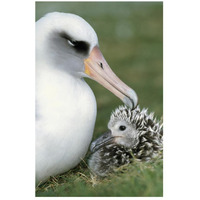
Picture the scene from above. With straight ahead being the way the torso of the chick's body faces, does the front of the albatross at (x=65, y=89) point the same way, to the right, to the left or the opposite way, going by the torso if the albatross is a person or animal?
the opposite way

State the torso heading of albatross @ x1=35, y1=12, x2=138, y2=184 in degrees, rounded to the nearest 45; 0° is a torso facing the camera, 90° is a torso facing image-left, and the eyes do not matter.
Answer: approximately 270°

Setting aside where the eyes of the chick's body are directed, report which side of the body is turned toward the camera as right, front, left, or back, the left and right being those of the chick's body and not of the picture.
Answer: left

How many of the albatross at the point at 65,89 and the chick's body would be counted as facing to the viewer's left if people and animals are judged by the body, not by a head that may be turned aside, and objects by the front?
1
